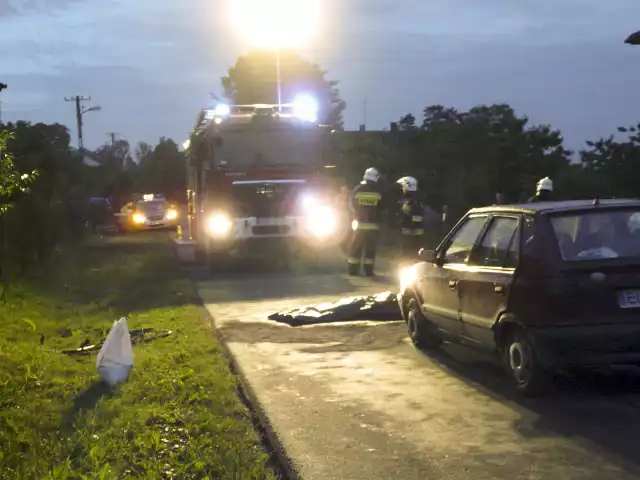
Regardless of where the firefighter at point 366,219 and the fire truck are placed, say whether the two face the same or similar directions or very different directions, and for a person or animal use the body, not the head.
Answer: very different directions

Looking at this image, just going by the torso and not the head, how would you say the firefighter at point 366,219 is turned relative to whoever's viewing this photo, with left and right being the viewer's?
facing away from the viewer

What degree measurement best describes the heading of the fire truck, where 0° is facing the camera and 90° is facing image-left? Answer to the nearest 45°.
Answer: approximately 0°

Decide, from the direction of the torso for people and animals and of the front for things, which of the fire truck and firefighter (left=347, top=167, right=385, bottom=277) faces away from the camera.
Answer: the firefighter

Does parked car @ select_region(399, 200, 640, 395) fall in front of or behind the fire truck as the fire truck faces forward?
in front

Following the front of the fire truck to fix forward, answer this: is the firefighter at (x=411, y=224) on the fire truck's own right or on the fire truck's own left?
on the fire truck's own left

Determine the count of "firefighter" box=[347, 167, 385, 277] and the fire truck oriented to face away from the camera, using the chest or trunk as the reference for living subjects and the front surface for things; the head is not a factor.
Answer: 1
